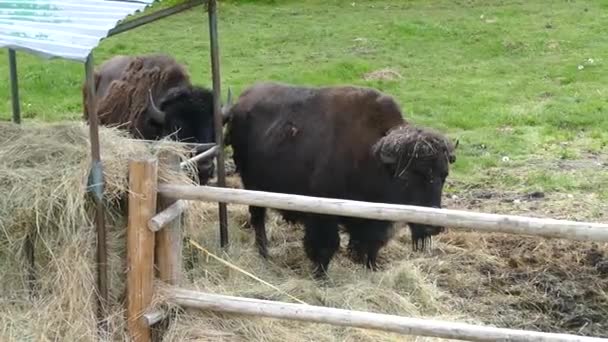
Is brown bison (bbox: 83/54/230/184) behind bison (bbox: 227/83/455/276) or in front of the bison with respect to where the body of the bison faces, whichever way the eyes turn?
behind

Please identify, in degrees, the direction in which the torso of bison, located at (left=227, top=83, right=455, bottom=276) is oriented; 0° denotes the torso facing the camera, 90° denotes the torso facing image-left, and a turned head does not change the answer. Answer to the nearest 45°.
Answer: approximately 315°

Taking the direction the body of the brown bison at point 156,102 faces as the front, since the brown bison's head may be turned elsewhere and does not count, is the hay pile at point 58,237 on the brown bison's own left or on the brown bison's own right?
on the brown bison's own right

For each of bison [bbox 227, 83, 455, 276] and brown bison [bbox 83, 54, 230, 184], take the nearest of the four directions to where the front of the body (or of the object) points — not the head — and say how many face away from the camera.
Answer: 0

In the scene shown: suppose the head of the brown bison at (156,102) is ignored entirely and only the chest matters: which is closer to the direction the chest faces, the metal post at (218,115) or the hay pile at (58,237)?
the metal post
